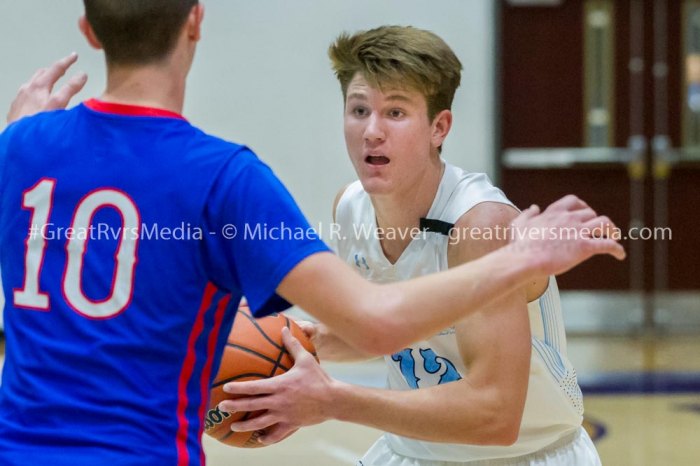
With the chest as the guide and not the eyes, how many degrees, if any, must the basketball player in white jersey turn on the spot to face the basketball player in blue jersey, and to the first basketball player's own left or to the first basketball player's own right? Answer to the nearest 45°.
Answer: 0° — they already face them

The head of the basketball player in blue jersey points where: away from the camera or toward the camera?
away from the camera

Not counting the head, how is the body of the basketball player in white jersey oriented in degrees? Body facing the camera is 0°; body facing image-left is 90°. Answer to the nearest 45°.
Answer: approximately 45°
